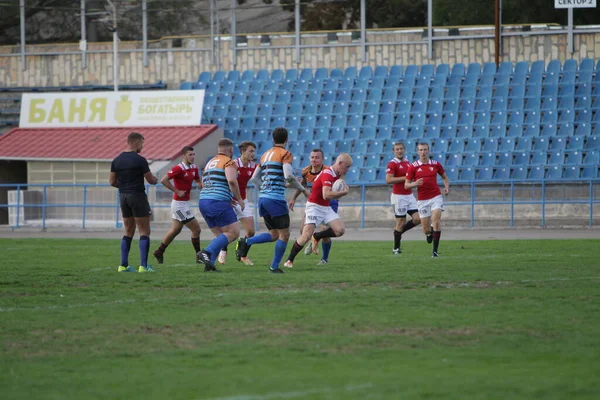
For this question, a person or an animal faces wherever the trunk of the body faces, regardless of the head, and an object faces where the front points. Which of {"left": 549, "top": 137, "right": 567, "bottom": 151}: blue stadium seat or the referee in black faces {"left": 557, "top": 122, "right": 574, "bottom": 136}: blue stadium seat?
the referee in black

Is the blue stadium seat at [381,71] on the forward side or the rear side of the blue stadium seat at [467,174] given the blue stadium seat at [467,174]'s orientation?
on the rear side

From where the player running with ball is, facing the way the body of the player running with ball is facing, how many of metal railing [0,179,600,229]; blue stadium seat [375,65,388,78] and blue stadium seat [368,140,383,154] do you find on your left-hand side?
3

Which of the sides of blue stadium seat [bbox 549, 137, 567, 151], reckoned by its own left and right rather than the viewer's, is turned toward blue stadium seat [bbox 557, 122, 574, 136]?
back

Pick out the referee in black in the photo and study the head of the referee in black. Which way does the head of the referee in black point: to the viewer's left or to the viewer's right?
to the viewer's right

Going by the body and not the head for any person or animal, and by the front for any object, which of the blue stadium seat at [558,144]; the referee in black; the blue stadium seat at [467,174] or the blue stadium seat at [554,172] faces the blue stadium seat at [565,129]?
the referee in black

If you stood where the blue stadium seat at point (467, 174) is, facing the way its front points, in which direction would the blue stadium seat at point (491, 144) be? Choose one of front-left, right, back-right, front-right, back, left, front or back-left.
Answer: back-left
